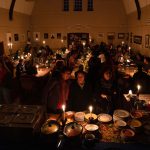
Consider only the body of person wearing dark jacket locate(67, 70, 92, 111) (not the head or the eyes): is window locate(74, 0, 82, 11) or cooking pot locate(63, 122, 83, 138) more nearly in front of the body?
the cooking pot

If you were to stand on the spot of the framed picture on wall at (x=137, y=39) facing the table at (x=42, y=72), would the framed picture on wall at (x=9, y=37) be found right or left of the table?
right

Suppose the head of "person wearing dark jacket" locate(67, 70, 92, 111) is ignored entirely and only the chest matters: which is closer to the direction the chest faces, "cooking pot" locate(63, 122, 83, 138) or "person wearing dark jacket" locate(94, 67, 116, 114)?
the cooking pot

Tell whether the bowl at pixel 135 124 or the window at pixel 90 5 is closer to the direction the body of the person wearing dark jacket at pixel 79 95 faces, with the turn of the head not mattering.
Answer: the bowl

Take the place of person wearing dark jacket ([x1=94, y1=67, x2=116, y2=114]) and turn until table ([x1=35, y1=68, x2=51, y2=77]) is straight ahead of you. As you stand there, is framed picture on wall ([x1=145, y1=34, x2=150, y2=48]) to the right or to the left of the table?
right

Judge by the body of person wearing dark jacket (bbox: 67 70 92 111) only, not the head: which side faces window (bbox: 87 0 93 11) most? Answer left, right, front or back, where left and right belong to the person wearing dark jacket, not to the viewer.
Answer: back

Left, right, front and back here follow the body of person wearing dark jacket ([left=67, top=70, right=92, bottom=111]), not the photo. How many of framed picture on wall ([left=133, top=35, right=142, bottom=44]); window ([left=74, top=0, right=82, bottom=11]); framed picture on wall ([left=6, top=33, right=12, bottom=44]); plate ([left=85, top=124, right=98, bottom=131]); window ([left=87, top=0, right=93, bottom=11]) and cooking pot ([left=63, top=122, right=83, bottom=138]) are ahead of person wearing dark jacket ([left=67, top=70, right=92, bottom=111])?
2

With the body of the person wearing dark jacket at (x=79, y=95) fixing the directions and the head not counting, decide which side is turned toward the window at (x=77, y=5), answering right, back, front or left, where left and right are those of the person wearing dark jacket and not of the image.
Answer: back

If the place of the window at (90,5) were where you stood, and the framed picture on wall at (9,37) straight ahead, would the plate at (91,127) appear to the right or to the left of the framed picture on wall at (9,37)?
left

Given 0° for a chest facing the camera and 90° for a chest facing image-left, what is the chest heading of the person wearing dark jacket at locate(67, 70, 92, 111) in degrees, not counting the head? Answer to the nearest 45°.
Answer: approximately 0°

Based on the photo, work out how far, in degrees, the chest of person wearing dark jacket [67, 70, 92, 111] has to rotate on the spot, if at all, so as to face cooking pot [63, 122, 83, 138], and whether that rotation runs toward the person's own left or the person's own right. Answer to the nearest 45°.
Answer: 0° — they already face it
